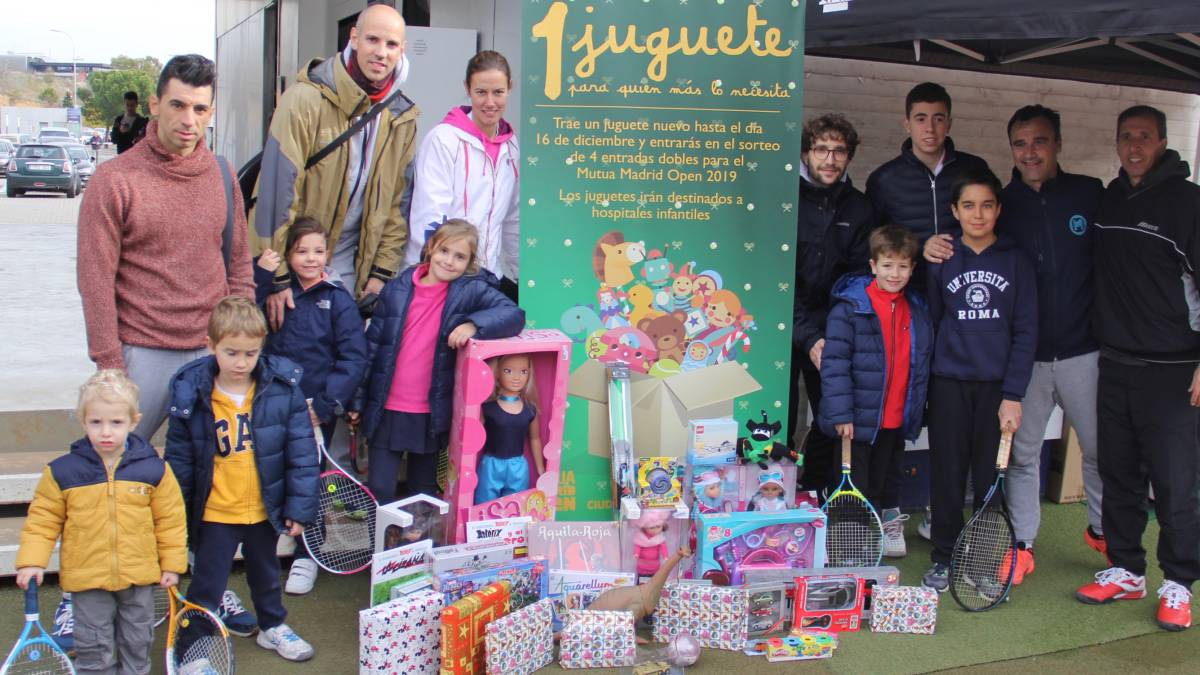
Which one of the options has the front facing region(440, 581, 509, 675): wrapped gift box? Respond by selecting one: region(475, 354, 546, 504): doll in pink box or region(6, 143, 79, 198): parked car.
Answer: the doll in pink box

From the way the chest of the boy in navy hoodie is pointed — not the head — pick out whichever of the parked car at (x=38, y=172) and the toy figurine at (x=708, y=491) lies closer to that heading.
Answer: the toy figurine

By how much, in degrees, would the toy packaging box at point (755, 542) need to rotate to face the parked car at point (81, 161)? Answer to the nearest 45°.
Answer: approximately 135° to its right

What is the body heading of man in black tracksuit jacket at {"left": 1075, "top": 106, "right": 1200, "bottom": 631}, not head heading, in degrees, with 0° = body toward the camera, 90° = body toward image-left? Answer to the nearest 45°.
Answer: approximately 45°

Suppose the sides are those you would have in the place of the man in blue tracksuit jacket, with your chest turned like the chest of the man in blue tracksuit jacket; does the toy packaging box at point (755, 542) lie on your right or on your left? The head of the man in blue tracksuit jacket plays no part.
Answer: on your right

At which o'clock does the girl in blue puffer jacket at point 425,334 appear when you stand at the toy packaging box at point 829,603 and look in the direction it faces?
The girl in blue puffer jacket is roughly at 3 o'clock from the toy packaging box.
